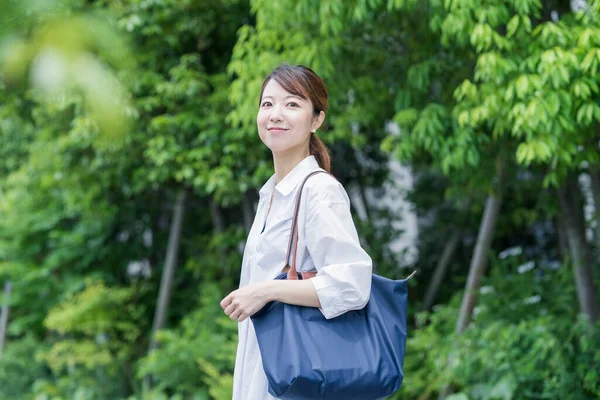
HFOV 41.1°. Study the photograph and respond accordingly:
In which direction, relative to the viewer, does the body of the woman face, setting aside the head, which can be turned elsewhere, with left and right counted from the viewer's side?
facing the viewer and to the left of the viewer

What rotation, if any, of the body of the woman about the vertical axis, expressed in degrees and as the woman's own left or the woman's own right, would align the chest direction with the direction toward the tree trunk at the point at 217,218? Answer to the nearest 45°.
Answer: approximately 135° to the woman's own right

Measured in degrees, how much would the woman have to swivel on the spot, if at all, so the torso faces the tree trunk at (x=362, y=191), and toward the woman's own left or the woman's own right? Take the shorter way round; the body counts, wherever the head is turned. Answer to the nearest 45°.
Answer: approximately 135° to the woman's own right
